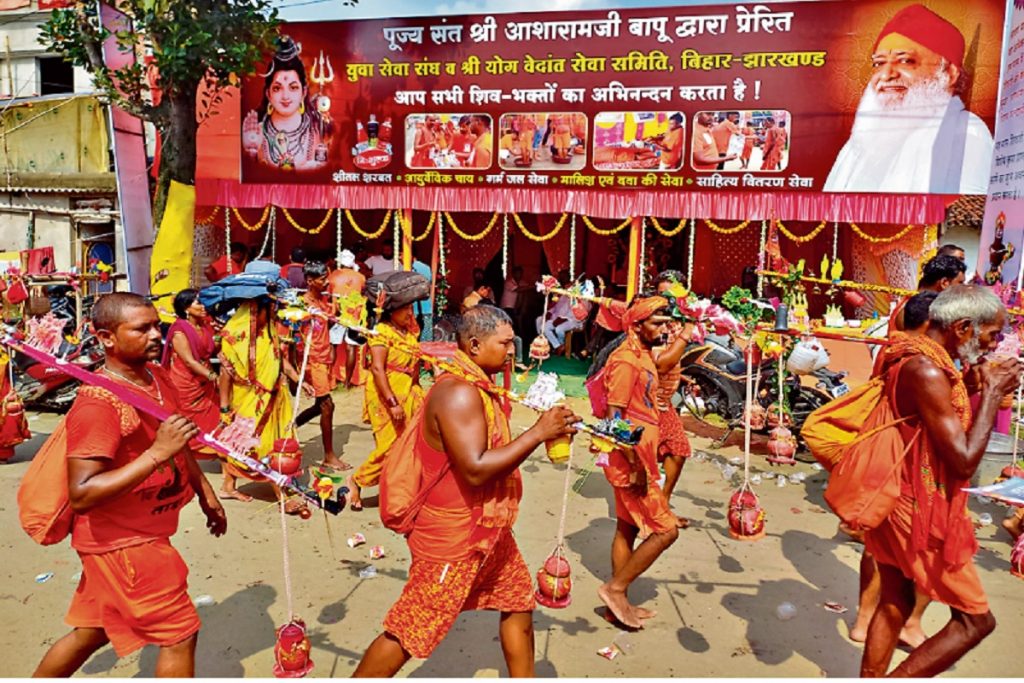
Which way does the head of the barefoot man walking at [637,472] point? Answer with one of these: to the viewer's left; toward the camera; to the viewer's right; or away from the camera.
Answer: to the viewer's right

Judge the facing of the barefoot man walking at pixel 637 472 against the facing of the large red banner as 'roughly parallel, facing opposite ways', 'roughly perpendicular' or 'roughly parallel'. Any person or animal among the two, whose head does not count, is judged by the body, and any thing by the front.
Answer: roughly perpendicular

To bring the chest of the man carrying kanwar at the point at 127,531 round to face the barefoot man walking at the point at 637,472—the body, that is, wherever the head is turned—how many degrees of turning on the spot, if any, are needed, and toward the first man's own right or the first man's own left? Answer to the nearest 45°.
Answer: approximately 45° to the first man's own left

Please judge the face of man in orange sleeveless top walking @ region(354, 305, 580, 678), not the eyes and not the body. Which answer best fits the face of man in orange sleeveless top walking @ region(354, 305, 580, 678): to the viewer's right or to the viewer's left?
to the viewer's right

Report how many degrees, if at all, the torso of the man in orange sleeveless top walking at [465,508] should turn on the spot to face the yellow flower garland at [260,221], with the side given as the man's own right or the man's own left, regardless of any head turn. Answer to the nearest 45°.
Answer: approximately 90° to the man's own left

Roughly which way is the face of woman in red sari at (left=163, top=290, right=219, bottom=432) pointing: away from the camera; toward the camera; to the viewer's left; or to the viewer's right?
to the viewer's right

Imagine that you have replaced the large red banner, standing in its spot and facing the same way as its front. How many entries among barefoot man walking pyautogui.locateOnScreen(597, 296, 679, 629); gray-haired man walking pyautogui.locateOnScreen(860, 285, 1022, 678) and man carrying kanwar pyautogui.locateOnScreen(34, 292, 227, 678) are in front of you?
3

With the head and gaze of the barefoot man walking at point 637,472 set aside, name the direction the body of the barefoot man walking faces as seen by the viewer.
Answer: to the viewer's right

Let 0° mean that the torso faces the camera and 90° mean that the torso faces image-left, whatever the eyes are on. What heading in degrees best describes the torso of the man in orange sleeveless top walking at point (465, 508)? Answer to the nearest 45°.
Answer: approximately 270°
